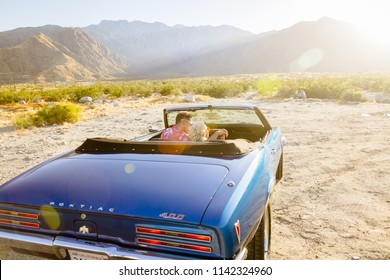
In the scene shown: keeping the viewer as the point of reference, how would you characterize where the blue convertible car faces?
facing away from the viewer and to the right of the viewer

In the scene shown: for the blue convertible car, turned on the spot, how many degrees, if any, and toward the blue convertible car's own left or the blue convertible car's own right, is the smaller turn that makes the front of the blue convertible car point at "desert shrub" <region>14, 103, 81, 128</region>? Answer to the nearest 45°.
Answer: approximately 45° to the blue convertible car's own left
